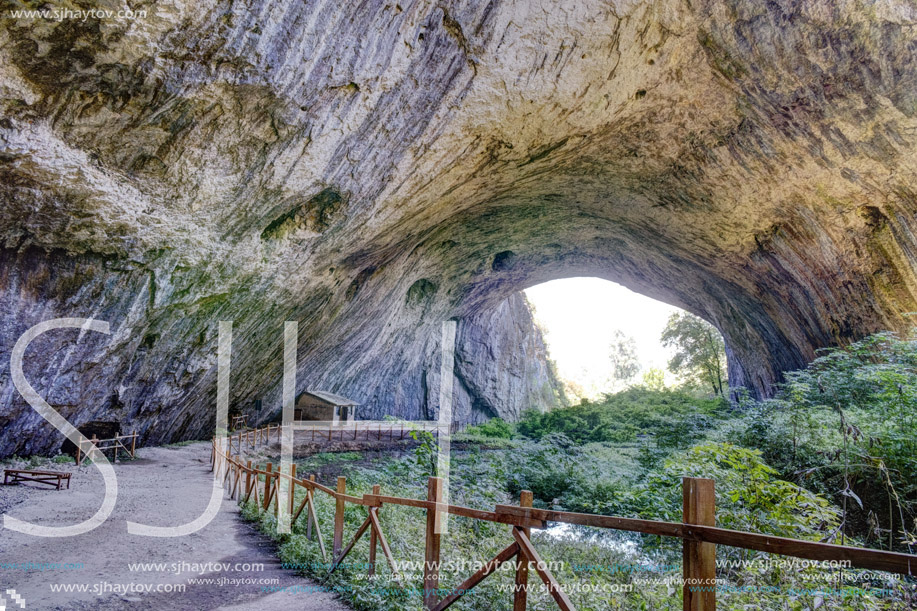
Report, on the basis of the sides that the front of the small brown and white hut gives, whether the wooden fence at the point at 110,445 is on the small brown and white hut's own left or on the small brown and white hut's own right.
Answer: on the small brown and white hut's own right

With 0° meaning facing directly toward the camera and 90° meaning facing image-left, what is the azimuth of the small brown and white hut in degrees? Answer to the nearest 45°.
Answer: approximately 315°

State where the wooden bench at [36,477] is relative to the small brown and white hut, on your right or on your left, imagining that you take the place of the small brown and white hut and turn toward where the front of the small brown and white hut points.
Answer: on your right

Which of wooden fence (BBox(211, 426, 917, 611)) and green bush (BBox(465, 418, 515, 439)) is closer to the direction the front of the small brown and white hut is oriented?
the wooden fence

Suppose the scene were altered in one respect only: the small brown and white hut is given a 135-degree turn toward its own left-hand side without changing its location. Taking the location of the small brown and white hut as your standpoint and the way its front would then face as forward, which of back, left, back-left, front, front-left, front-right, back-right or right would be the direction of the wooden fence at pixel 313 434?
back

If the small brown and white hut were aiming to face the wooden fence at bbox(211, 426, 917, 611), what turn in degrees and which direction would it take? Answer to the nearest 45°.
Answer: approximately 45° to its right

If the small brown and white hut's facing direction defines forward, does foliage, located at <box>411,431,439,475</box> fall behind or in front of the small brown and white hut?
in front

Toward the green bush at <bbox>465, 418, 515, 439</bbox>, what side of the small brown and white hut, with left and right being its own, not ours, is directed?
left

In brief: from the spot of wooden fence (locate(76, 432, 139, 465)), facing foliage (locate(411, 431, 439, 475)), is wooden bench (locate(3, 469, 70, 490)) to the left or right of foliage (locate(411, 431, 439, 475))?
right
